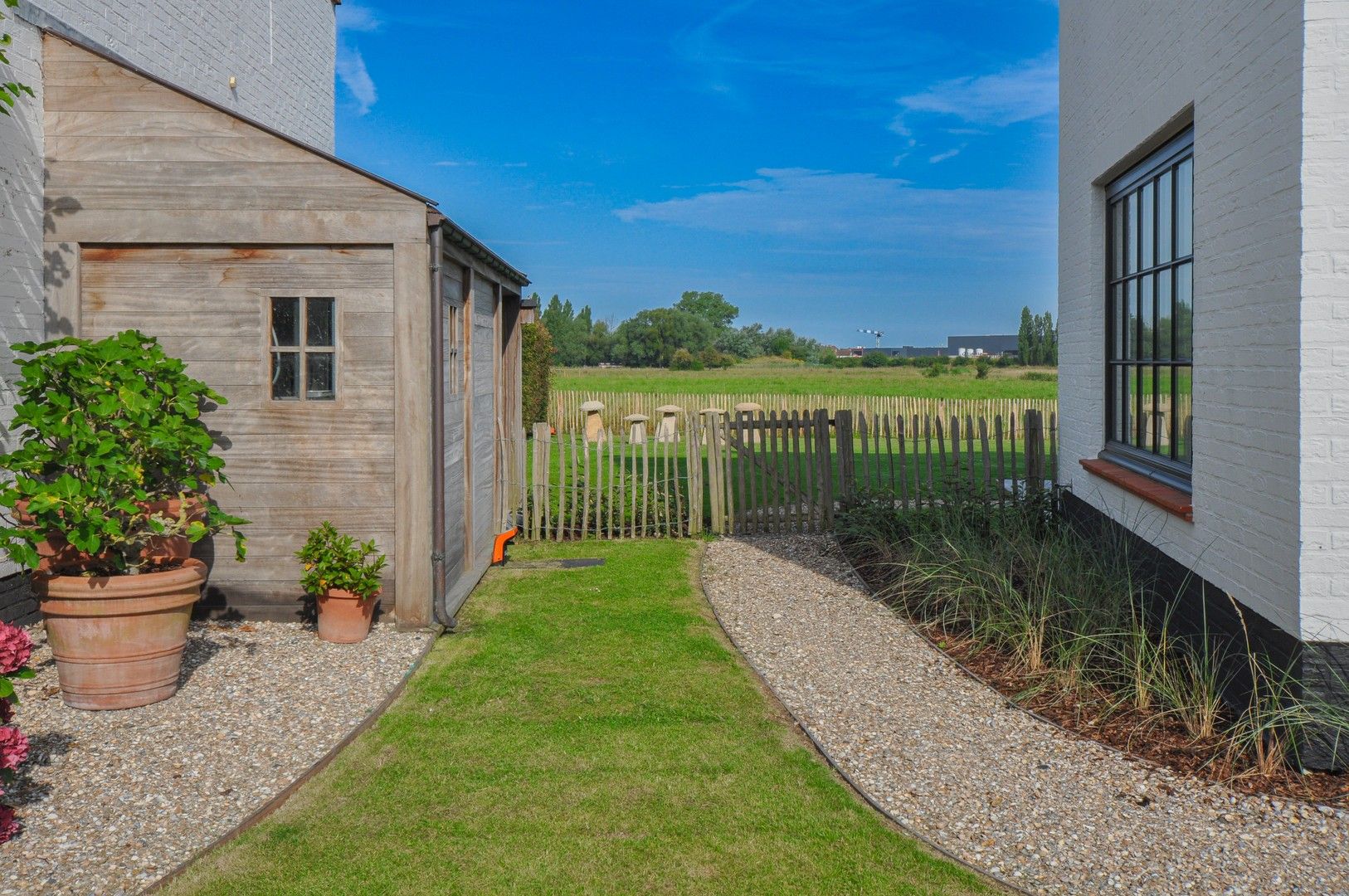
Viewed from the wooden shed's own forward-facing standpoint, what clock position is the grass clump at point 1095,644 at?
The grass clump is roughly at 1 o'clock from the wooden shed.

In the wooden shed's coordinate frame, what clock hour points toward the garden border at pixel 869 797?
The garden border is roughly at 2 o'clock from the wooden shed.

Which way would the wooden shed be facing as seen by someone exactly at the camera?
facing to the right of the viewer

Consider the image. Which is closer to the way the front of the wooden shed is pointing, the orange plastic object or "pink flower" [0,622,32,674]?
the orange plastic object

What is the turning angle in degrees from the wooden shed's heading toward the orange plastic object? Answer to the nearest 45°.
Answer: approximately 45° to its left

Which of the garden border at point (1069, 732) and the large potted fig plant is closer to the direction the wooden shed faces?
the garden border

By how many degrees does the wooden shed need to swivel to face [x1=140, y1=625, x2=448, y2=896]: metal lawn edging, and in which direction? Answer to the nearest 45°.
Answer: approximately 90° to its right

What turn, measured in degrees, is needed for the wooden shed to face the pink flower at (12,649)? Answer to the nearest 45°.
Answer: approximately 90° to its right
